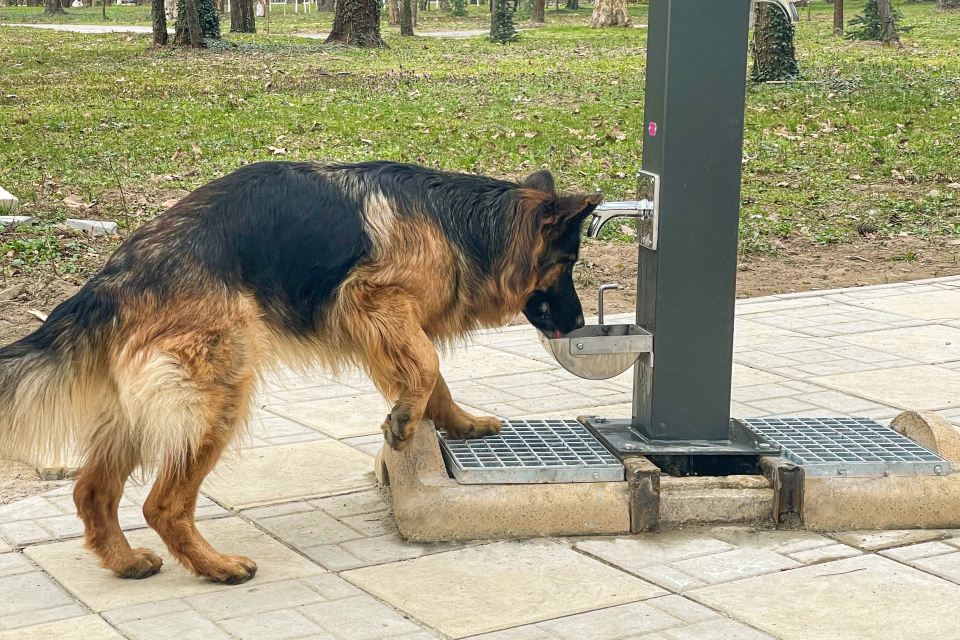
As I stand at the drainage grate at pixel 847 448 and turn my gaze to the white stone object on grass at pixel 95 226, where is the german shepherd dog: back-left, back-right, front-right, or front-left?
front-left

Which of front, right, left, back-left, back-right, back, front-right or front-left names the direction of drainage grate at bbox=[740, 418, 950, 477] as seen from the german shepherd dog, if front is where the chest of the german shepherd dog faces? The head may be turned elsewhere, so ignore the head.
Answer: front

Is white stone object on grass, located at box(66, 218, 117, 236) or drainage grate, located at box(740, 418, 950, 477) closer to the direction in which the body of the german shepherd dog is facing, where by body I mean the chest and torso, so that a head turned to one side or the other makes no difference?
the drainage grate

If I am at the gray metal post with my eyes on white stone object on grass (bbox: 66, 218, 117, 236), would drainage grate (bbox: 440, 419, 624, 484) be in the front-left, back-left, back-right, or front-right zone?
front-left

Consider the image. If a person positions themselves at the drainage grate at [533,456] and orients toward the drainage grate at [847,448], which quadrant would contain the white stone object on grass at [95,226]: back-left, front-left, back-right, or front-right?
back-left

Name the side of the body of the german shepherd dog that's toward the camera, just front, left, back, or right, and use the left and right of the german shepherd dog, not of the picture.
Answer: right

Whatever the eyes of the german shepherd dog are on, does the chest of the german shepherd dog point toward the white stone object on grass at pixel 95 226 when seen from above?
no

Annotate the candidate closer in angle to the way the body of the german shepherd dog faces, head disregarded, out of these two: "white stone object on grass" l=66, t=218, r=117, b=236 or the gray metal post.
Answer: the gray metal post

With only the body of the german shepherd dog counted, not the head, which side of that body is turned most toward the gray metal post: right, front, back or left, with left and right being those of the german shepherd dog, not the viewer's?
front

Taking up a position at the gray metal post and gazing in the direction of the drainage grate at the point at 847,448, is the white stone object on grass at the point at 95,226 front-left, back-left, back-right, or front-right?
back-left
